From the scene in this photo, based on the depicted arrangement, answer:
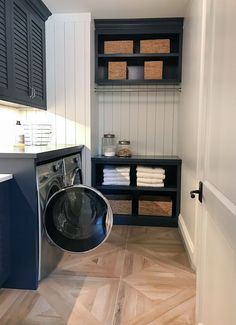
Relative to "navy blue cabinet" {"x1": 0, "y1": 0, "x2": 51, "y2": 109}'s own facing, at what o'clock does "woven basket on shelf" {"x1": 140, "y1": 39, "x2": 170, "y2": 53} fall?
The woven basket on shelf is roughly at 10 o'clock from the navy blue cabinet.

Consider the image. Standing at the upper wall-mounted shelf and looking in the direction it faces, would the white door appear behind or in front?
in front

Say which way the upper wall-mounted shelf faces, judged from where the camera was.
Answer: facing the viewer

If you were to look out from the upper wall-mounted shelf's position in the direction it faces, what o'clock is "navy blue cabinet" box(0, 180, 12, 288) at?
The navy blue cabinet is roughly at 1 o'clock from the upper wall-mounted shelf.

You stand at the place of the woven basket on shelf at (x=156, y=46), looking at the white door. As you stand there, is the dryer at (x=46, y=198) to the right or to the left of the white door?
right

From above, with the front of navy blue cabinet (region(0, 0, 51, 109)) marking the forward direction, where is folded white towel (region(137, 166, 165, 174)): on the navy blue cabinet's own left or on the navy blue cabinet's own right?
on the navy blue cabinet's own left

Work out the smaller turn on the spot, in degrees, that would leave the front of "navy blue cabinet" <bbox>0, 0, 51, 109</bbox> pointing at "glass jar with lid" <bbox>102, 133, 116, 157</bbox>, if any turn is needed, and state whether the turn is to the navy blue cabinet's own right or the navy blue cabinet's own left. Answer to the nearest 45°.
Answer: approximately 90° to the navy blue cabinet's own left

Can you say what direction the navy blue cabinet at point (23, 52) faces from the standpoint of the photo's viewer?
facing the viewer and to the right of the viewer

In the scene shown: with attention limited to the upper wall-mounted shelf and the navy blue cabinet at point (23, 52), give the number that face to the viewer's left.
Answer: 0

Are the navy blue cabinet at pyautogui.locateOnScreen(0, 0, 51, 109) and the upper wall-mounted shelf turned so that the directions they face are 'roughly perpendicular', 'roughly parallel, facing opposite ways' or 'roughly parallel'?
roughly perpendicular

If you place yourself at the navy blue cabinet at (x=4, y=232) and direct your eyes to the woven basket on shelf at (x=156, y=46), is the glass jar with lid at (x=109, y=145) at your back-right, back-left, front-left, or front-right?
front-left

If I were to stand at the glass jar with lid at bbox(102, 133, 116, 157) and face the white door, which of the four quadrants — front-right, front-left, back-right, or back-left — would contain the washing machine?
front-right
